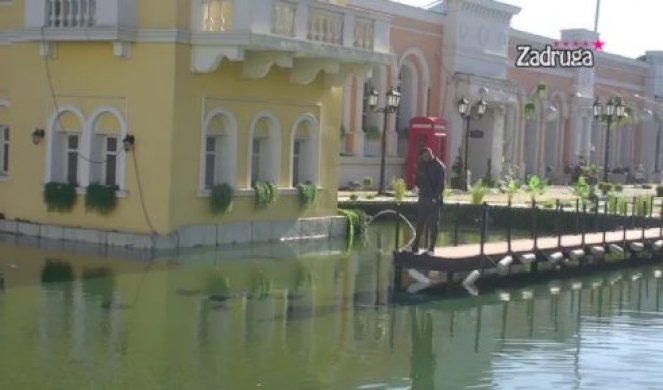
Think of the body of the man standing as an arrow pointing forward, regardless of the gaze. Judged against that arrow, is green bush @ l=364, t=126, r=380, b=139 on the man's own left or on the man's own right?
on the man's own right

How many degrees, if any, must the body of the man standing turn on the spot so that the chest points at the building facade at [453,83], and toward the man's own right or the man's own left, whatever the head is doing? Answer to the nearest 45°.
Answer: approximately 135° to the man's own right

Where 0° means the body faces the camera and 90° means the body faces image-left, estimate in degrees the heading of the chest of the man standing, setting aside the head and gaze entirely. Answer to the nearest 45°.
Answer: approximately 45°
